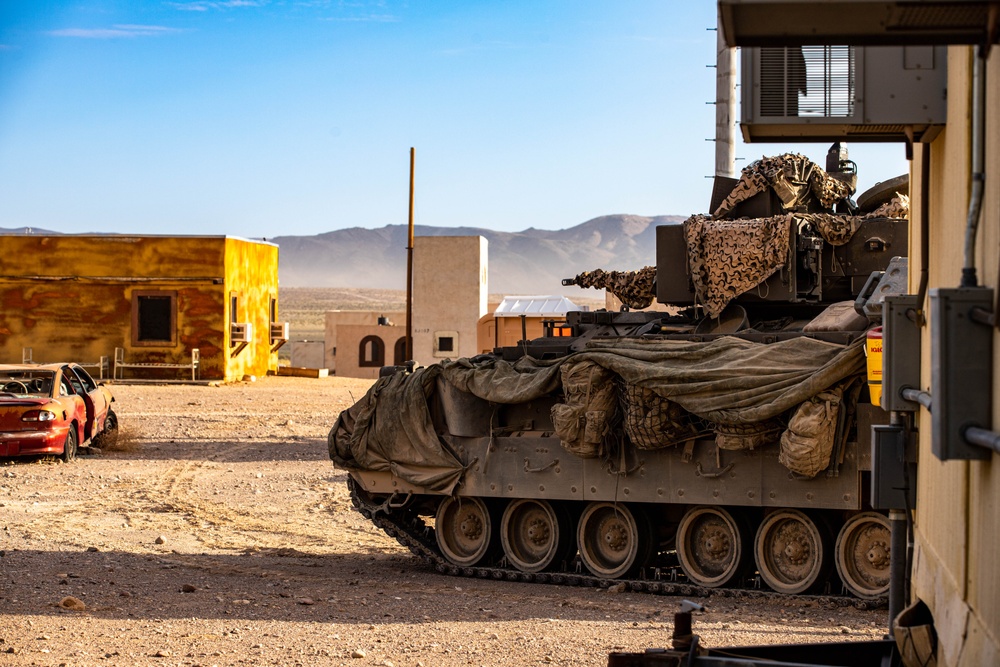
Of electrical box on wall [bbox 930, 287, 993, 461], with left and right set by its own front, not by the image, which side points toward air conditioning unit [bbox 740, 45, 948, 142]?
right

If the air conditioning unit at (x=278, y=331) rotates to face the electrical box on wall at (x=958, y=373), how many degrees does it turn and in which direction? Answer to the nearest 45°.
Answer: approximately 90° to its right

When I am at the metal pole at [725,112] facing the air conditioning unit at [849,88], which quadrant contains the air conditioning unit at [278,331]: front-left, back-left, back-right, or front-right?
back-right

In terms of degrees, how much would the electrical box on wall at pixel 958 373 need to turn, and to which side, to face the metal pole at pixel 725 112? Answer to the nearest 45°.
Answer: approximately 90° to its right

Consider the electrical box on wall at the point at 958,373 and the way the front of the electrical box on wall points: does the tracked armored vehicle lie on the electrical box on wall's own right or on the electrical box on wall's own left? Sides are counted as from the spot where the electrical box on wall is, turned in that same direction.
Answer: on the electrical box on wall's own right

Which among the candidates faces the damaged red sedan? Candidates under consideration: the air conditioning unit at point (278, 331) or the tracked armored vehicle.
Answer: the tracked armored vehicle

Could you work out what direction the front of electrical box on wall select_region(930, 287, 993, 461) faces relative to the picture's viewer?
facing to the left of the viewer

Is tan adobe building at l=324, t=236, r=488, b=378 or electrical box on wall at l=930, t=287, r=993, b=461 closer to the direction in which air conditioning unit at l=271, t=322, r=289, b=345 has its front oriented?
the tan adobe building

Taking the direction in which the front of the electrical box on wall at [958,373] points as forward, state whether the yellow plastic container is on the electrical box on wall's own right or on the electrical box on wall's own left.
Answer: on the electrical box on wall's own right

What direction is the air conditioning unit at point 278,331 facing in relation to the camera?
to the viewer's right

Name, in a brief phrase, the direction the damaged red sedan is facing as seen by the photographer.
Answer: facing away from the viewer and to the right of the viewer
